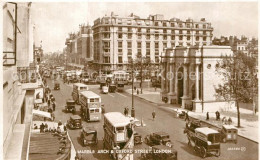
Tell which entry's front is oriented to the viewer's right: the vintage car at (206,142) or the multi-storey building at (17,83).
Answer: the multi-storey building

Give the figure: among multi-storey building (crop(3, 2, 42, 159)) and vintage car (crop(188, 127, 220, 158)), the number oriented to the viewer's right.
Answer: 1

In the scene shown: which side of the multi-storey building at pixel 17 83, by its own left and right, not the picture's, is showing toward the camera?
right

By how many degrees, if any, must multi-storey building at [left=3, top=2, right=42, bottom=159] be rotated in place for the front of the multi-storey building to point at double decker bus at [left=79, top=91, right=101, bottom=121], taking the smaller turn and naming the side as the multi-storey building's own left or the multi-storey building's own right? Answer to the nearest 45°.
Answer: approximately 45° to the multi-storey building's own left

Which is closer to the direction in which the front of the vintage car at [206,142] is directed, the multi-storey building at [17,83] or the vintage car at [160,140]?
the vintage car

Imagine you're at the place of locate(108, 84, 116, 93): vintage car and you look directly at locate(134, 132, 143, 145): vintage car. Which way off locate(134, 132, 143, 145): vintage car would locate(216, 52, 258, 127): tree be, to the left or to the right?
left
